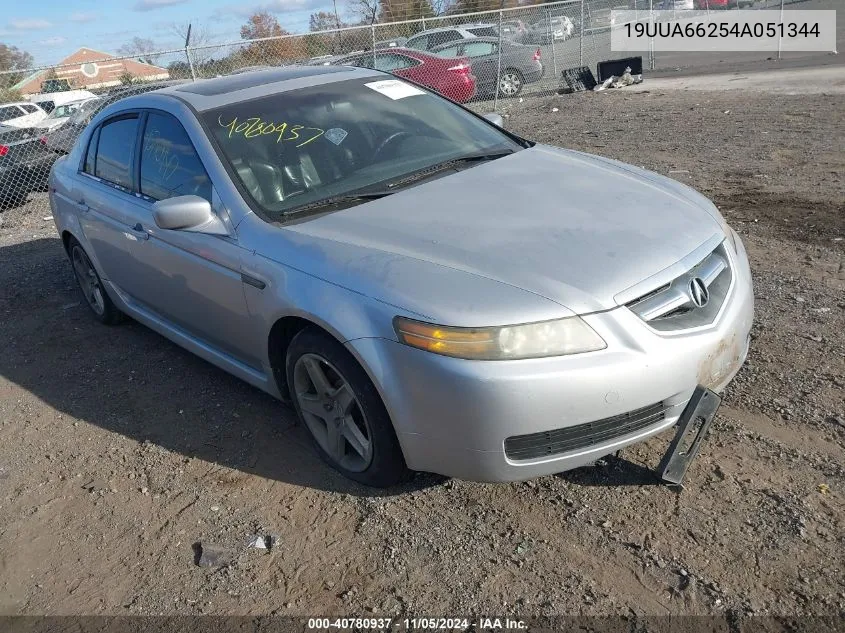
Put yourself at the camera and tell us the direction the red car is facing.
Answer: facing away from the viewer and to the left of the viewer

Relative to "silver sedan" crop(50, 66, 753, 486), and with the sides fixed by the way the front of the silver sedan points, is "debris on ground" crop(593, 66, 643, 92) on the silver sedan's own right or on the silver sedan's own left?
on the silver sedan's own left

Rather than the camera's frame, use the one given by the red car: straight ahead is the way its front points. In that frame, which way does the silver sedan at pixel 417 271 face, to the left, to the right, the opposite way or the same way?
the opposite way

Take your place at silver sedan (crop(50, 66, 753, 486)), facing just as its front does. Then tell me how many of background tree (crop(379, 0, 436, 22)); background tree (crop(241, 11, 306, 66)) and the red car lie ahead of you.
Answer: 0

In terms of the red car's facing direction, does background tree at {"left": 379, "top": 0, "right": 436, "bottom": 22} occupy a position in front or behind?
in front

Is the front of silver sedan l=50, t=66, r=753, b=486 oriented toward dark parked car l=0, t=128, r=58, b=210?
no

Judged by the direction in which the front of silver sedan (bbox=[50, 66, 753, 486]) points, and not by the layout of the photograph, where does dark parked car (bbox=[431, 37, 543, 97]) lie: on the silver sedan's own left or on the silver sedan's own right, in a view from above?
on the silver sedan's own left

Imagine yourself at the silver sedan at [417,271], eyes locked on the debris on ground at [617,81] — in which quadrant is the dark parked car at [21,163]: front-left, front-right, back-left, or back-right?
front-left

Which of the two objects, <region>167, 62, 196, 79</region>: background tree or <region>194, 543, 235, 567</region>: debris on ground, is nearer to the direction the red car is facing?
the background tree

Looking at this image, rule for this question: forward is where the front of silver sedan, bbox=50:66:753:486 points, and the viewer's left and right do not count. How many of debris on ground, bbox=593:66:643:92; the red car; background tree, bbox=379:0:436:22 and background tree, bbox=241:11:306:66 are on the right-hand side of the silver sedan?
0

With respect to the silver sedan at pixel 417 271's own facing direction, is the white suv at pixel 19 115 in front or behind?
behind

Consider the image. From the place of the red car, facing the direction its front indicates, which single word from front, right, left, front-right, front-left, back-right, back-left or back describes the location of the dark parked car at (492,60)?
right

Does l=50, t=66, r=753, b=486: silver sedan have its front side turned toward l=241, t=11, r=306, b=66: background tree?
no

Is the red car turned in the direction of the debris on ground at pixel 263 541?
no

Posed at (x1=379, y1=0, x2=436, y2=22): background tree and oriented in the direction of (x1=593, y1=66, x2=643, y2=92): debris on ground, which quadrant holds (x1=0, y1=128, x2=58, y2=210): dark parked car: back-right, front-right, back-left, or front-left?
front-right

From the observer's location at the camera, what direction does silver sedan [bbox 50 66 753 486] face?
facing the viewer and to the right of the viewer

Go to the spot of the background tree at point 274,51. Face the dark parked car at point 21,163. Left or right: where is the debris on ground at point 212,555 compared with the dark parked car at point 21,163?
left

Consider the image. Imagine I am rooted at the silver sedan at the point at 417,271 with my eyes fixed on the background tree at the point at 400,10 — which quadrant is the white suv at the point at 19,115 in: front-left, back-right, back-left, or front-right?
front-left
